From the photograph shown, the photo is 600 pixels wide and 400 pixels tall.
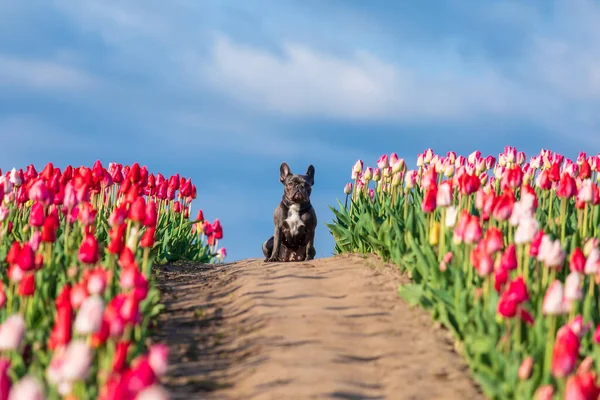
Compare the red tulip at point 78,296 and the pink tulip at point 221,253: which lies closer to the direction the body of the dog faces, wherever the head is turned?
the red tulip

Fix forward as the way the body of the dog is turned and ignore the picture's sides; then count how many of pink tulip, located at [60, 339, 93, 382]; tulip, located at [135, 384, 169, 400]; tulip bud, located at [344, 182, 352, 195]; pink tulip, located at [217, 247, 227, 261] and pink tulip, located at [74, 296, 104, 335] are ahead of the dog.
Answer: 3

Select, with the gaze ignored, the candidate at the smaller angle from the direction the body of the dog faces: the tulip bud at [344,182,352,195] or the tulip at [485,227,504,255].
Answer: the tulip

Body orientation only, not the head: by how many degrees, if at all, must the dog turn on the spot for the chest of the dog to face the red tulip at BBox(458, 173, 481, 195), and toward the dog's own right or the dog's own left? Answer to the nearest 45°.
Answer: approximately 45° to the dog's own left

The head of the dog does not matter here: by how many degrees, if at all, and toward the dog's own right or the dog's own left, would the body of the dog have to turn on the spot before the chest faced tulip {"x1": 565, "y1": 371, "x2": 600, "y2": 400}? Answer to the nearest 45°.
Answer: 0° — it already faces it

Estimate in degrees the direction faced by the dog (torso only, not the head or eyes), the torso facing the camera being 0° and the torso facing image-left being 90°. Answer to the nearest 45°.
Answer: approximately 0°

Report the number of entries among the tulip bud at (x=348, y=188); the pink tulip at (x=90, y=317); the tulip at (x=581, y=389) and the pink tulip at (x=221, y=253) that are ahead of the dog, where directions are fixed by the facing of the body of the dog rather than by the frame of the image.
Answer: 2

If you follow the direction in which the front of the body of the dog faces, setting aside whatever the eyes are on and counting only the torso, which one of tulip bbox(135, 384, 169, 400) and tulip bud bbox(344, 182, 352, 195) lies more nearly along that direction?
the tulip

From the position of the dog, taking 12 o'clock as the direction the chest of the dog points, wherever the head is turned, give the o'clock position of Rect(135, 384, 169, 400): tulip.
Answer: The tulip is roughly at 12 o'clock from the dog.
